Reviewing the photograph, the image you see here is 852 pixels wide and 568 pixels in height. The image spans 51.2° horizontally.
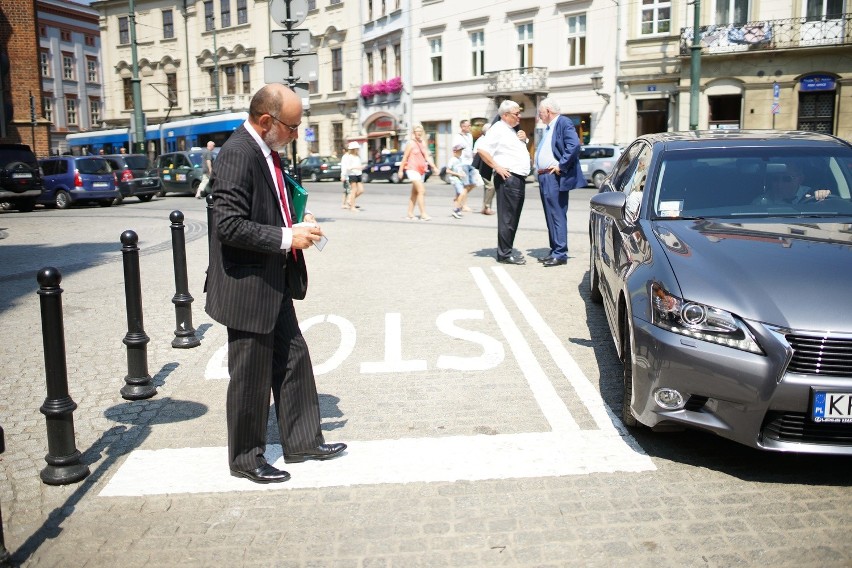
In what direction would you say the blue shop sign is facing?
toward the camera

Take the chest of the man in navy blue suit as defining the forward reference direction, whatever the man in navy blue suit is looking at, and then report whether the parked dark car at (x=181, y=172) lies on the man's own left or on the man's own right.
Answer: on the man's own right

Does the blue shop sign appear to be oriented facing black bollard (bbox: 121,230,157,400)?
yes

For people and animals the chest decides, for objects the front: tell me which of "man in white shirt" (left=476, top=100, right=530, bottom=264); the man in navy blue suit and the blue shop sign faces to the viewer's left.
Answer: the man in navy blue suit

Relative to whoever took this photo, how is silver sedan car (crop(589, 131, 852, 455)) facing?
facing the viewer and to the right of the viewer

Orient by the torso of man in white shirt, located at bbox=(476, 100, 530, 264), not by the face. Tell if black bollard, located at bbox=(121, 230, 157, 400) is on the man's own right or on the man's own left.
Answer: on the man's own right

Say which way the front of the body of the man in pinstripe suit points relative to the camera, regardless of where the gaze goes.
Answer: to the viewer's right

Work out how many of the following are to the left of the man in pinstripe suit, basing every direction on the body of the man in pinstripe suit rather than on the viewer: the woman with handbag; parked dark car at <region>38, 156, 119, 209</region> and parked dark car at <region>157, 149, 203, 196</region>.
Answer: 3

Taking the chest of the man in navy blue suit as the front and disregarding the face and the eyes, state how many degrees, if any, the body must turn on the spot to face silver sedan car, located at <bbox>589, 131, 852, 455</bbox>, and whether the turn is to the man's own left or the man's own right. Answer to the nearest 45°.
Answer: approximately 90° to the man's own left

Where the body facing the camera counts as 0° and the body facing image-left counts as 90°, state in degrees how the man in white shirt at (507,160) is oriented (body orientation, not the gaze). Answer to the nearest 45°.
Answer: approximately 270°

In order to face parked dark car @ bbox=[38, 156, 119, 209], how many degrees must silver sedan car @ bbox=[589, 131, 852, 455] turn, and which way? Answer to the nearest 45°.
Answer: approximately 180°

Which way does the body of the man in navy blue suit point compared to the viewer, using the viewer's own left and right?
facing to the left of the viewer

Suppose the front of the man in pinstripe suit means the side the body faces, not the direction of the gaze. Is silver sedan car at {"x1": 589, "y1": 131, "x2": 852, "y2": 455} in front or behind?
in front

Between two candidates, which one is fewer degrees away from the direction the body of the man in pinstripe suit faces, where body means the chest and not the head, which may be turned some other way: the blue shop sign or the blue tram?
the blue shop sign

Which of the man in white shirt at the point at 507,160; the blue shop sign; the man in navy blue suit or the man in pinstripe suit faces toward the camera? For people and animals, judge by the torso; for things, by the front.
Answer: the blue shop sign

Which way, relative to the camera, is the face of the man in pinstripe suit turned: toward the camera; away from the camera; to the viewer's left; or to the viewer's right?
to the viewer's right
